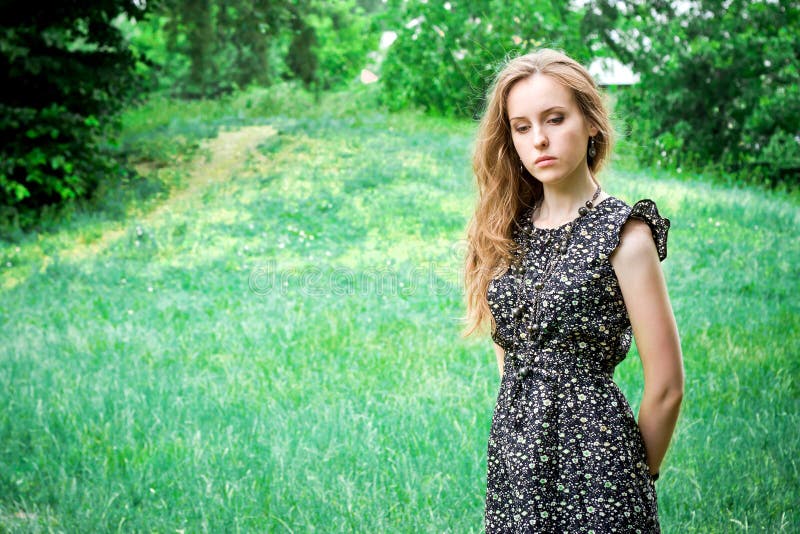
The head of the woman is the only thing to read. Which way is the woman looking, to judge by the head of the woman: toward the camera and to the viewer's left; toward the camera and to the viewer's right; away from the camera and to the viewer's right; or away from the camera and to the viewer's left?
toward the camera and to the viewer's left

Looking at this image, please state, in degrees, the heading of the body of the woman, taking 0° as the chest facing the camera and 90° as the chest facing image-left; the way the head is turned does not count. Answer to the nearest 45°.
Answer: approximately 45°
